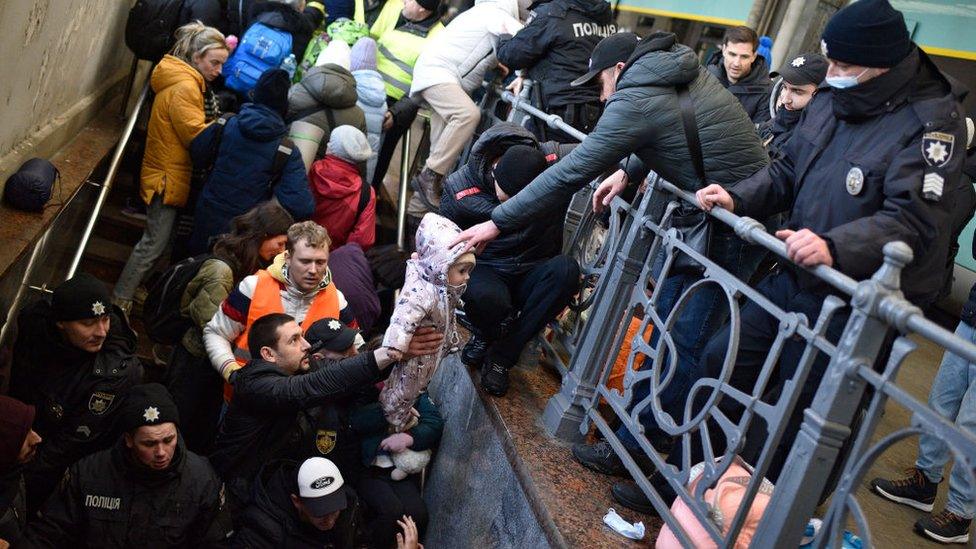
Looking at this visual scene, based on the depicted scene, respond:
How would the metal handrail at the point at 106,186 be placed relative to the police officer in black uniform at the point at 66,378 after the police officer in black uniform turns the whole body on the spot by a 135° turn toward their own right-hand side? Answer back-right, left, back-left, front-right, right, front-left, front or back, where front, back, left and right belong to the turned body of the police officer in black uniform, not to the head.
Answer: right

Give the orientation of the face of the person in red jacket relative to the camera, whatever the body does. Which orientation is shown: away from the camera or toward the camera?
away from the camera
